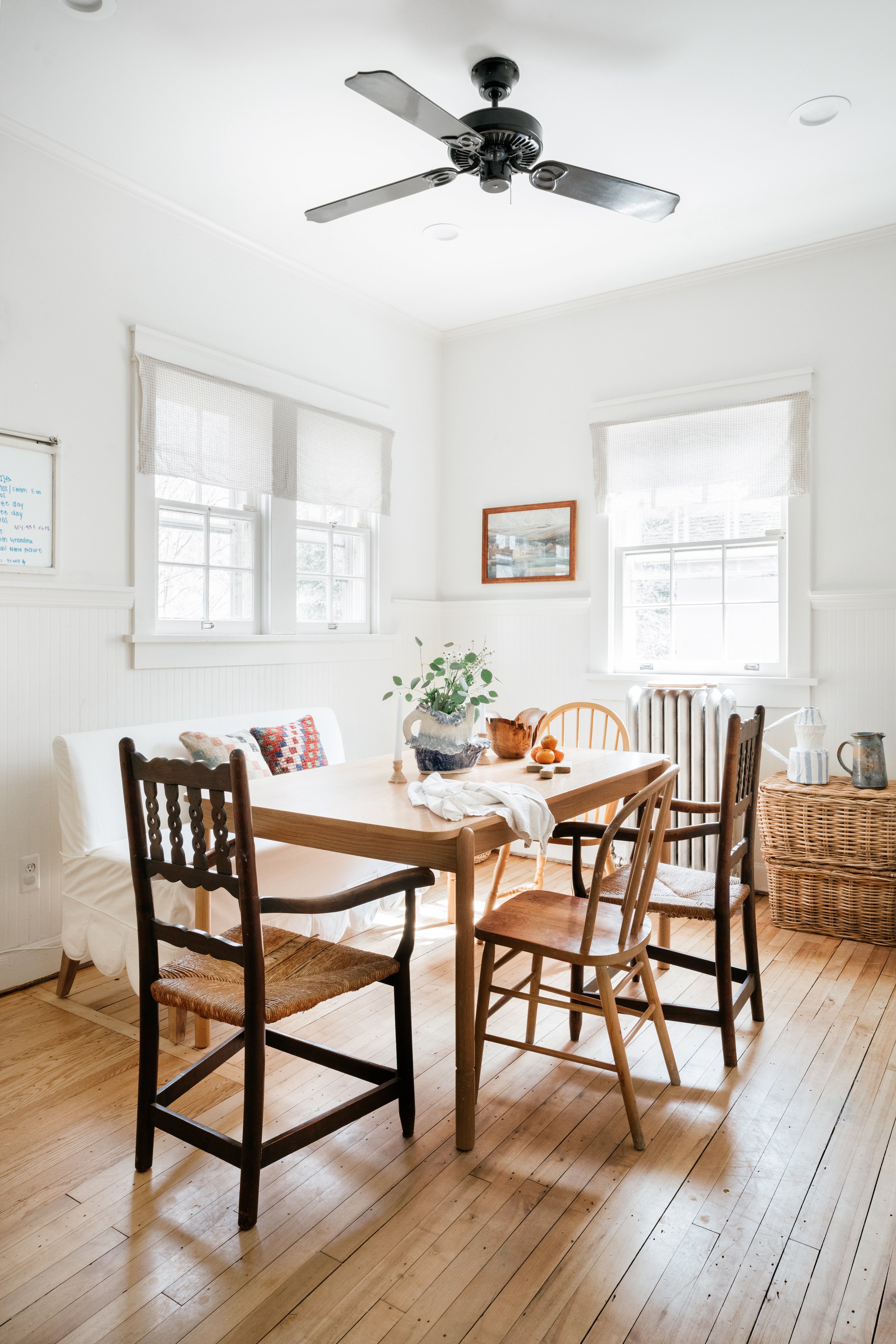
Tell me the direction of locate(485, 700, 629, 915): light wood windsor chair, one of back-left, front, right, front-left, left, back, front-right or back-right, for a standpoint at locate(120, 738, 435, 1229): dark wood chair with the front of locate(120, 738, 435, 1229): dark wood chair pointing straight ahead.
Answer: front

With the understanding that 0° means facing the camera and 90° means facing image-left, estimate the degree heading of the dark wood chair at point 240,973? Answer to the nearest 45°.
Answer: approximately 225°

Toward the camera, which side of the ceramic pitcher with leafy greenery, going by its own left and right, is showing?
right

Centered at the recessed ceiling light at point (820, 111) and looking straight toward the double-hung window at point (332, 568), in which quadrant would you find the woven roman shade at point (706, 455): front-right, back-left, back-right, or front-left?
front-right

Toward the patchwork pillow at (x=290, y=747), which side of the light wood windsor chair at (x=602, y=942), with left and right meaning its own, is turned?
front

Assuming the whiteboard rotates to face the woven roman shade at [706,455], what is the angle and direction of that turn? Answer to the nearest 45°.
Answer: approximately 45° to its left

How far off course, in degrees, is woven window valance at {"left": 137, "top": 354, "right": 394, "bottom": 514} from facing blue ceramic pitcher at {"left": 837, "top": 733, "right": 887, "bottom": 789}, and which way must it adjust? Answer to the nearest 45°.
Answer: approximately 45° to its left

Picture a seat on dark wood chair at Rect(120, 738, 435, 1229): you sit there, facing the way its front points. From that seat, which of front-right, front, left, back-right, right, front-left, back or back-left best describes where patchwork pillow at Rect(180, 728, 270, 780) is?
front-left

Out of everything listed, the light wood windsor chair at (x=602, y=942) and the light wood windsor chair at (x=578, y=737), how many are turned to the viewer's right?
0

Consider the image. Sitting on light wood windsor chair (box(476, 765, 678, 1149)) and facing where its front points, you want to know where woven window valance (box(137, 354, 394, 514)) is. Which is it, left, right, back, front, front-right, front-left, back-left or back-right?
front

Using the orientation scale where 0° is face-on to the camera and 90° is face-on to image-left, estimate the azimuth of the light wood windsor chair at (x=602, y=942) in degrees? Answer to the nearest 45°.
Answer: approximately 135°

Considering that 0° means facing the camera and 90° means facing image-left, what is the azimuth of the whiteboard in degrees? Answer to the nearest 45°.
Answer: approximately 315°

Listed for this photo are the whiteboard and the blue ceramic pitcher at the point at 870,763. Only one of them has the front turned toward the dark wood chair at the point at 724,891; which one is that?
the whiteboard

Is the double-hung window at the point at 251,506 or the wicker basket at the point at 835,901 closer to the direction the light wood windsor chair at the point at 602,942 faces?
the double-hung window

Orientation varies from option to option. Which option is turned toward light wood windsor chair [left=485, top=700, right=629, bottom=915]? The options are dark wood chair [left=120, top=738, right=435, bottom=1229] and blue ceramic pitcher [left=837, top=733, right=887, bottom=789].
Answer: the dark wood chair

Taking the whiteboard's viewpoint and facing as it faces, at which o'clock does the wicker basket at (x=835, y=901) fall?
The wicker basket is roughly at 11 o'clock from the whiteboard.
